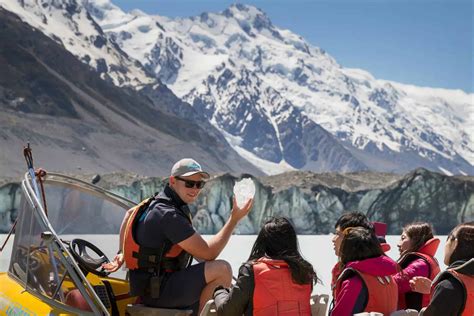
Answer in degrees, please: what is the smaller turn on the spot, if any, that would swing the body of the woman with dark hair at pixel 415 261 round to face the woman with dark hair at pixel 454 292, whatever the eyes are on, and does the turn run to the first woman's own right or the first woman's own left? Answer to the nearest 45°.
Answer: approximately 90° to the first woman's own left

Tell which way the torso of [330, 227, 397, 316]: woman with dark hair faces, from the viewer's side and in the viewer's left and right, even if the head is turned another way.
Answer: facing away from the viewer and to the left of the viewer

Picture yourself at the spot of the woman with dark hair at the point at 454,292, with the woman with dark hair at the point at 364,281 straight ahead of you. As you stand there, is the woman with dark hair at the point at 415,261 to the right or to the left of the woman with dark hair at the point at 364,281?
right

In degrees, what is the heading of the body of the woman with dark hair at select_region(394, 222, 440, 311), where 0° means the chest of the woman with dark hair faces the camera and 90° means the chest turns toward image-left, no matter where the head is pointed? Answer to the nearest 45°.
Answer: approximately 90°

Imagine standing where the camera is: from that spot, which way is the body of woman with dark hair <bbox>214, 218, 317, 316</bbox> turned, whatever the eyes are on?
away from the camera

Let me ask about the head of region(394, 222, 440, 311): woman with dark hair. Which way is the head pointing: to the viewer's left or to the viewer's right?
to the viewer's left
